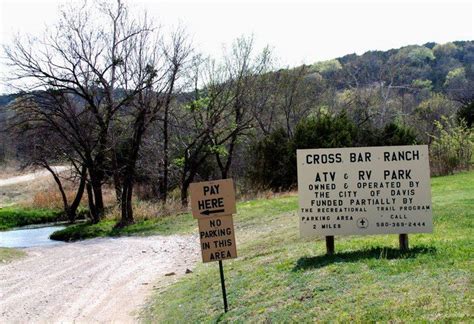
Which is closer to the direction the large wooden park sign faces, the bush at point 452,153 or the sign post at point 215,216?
the sign post

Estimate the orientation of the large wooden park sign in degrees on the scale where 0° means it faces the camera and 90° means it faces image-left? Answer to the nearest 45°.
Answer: approximately 0°

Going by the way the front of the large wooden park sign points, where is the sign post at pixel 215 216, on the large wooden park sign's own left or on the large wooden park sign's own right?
on the large wooden park sign's own right

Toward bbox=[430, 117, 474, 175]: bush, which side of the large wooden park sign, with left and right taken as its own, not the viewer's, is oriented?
back

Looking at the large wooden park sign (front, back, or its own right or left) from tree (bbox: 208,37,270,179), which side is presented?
back
